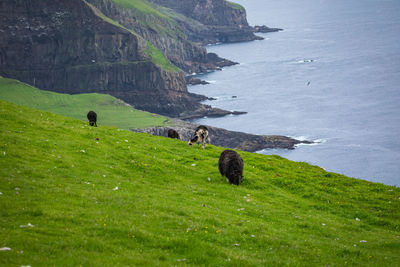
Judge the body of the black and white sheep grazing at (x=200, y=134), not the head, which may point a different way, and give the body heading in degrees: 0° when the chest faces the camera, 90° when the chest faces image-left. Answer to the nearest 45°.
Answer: approximately 45°

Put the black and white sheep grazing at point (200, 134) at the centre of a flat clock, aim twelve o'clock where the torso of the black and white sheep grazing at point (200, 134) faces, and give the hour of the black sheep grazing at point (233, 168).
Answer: the black sheep grazing at point (233, 168) is roughly at 10 o'clock from the black and white sheep grazing at point (200, 134).
